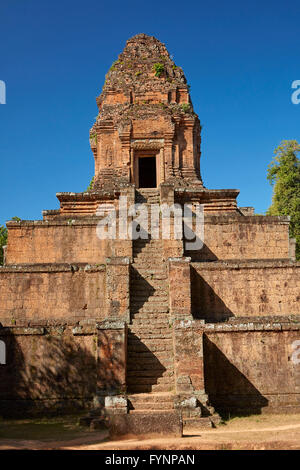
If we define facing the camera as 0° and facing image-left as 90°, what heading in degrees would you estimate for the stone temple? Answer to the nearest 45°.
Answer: approximately 0°

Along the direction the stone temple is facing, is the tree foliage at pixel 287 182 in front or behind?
behind
